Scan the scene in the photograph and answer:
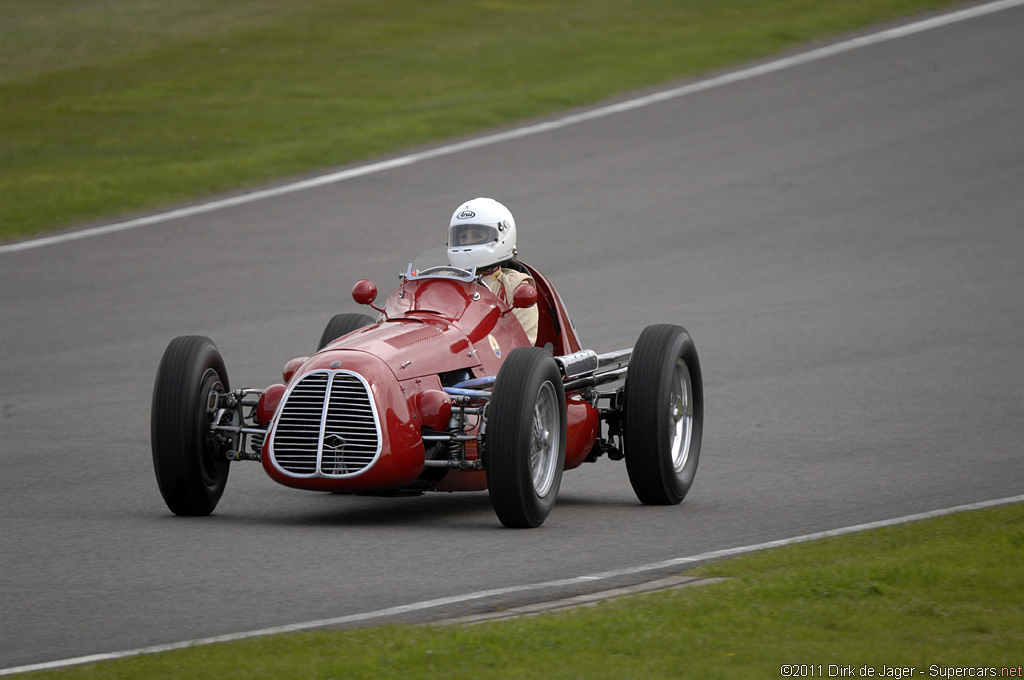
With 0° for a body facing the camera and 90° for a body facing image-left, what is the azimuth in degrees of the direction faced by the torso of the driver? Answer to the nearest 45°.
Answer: approximately 45°

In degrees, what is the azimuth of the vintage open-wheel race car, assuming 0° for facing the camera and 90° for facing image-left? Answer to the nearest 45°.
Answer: approximately 45°

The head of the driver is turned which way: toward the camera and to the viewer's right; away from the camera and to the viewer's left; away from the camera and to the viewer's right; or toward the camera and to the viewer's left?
toward the camera and to the viewer's left
